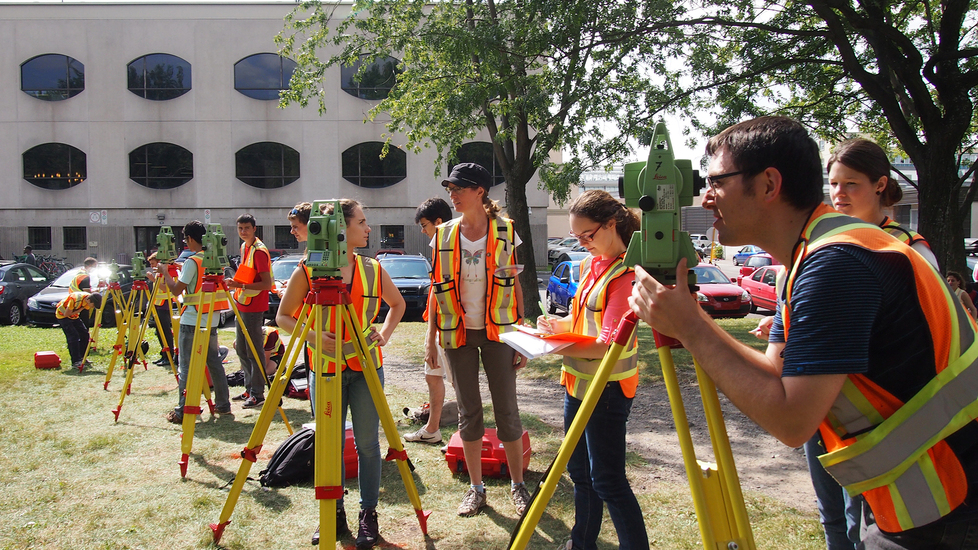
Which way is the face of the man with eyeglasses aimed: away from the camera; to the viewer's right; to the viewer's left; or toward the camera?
to the viewer's left

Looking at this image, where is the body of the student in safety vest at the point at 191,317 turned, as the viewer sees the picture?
to the viewer's left

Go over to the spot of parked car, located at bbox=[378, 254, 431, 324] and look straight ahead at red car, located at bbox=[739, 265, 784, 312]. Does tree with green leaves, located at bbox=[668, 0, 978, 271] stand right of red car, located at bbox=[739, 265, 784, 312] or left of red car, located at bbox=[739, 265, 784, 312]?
right

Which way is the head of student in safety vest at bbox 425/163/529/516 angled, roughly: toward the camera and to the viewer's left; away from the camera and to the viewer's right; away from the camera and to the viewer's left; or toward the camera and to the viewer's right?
toward the camera and to the viewer's left

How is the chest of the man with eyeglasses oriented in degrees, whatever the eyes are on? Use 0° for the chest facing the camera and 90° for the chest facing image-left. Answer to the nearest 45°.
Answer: approximately 90°
